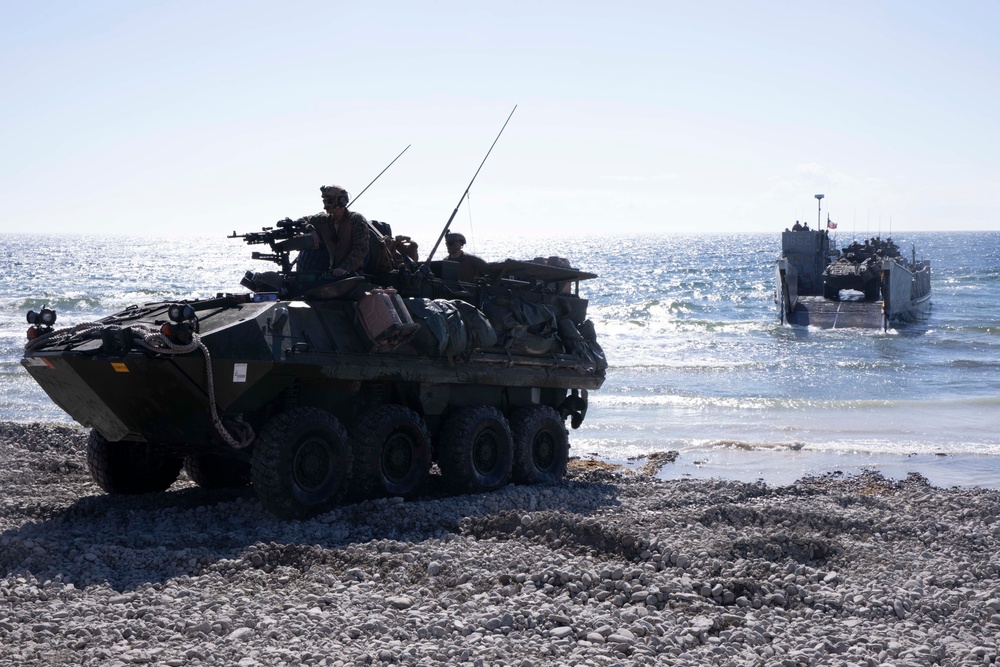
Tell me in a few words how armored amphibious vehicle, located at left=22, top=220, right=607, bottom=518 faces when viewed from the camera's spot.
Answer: facing the viewer and to the left of the viewer

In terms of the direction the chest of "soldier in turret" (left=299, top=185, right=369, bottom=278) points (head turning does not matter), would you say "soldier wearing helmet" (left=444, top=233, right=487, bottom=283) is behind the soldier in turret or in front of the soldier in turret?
behind

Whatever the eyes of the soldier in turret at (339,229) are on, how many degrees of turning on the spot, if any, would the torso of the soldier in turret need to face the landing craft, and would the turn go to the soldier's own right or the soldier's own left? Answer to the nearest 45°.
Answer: approximately 180°
